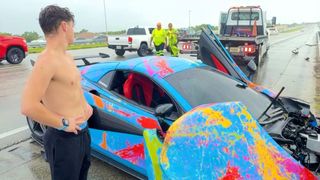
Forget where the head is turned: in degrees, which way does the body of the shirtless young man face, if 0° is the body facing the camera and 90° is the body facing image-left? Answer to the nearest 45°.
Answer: approximately 315°

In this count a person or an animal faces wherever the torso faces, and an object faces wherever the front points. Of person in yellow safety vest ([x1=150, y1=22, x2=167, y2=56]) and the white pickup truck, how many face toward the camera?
1

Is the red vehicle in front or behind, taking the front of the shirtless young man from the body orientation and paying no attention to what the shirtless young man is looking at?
behind

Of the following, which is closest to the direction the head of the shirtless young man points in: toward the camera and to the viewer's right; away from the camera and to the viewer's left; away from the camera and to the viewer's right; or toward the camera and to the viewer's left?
away from the camera and to the viewer's right

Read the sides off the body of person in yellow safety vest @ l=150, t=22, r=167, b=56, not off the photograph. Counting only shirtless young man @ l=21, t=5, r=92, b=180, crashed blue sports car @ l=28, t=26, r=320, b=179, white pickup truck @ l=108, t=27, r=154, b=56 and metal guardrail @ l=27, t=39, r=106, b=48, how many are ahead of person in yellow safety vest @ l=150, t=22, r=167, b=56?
2

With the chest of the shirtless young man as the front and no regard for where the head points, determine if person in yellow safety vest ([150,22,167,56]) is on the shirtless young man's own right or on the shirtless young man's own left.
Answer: on the shirtless young man's own left
